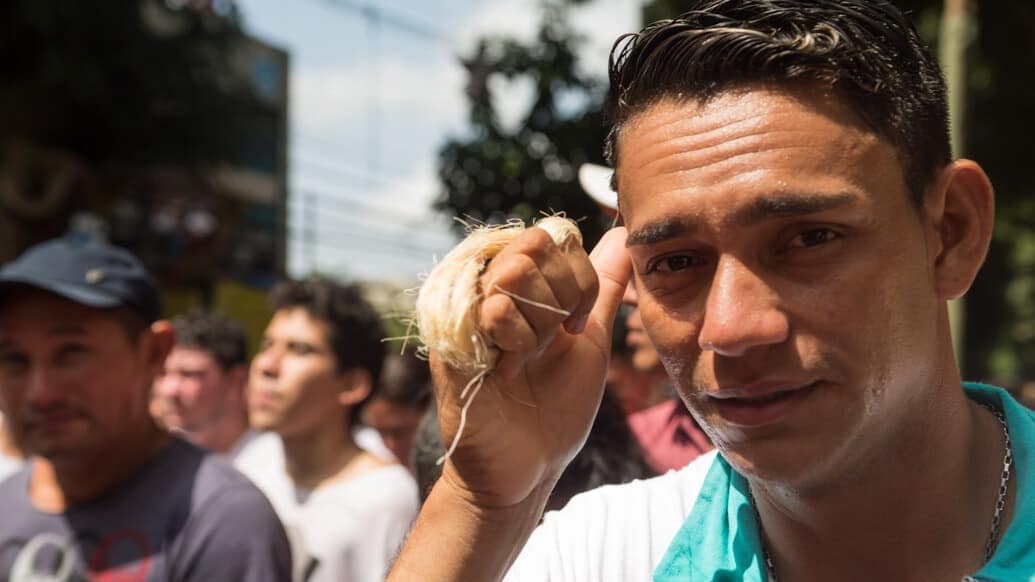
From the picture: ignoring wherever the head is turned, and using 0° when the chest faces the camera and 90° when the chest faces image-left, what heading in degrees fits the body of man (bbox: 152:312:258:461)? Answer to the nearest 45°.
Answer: approximately 45°

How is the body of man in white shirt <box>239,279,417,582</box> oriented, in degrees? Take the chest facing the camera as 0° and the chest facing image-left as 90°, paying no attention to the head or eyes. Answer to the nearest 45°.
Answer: approximately 45°

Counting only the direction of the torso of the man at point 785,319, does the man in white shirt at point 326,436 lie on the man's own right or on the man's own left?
on the man's own right

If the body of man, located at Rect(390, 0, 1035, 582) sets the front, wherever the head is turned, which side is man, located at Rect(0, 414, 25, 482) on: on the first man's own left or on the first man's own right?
on the first man's own right

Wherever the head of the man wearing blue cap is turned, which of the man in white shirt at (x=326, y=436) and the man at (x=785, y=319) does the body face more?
the man
